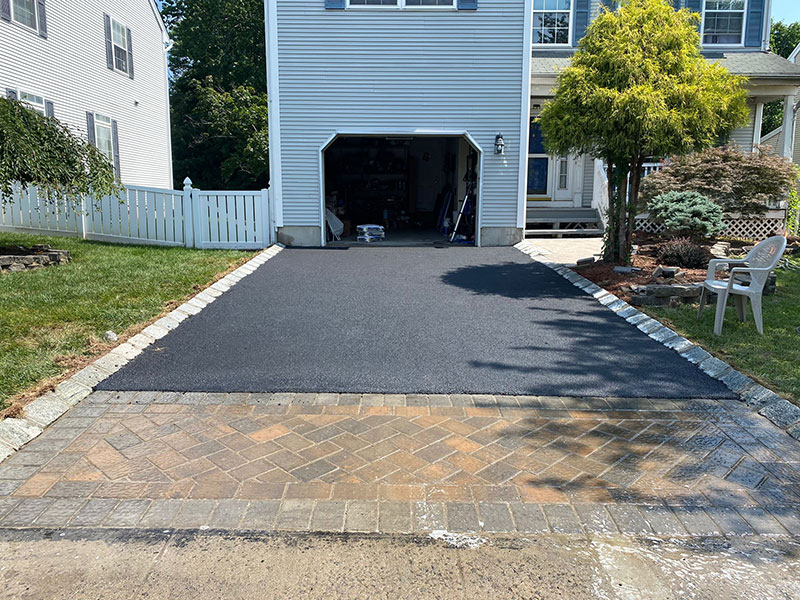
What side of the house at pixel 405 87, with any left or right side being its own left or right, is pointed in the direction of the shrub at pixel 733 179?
left

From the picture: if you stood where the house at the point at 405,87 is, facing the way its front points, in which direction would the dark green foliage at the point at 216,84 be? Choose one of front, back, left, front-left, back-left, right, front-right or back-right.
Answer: back-right

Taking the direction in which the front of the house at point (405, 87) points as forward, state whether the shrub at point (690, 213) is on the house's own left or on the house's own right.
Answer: on the house's own left

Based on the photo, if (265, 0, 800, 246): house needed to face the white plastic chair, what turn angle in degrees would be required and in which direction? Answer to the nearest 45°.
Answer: approximately 45° to its left

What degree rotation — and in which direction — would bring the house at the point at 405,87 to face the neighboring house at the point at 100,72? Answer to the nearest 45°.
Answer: approximately 90° to its right

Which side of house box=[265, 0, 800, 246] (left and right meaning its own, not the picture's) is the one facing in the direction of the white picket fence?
right

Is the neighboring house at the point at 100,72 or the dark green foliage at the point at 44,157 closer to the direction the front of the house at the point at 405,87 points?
the dark green foliage

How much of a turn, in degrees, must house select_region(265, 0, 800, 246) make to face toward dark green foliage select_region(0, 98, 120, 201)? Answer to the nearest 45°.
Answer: approximately 45° to its right

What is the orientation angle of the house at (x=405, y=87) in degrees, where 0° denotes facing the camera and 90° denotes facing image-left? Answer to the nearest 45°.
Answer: approximately 0°
